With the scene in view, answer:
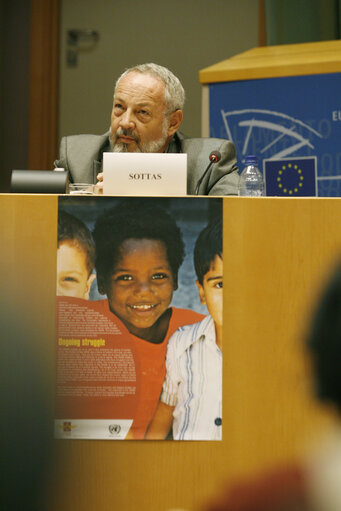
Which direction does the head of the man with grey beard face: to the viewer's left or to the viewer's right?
to the viewer's left

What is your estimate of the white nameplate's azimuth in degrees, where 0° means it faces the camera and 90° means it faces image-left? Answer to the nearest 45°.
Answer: approximately 0°

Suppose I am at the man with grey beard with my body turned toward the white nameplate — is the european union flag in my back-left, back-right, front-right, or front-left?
front-left

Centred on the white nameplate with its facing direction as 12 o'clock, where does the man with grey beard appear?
The man with grey beard is roughly at 6 o'clock from the white nameplate.

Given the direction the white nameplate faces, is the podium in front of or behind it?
behind
